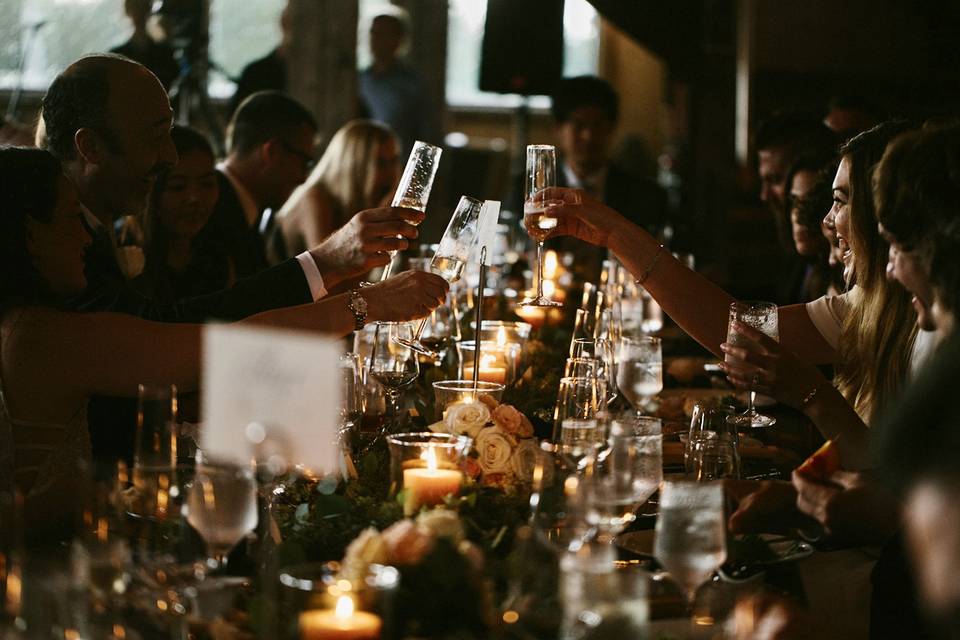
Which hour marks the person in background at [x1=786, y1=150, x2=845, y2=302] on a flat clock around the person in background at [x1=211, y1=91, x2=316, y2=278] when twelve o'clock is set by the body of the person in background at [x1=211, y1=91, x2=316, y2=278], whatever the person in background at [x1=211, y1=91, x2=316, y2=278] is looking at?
the person in background at [x1=786, y1=150, x2=845, y2=302] is roughly at 1 o'clock from the person in background at [x1=211, y1=91, x2=316, y2=278].

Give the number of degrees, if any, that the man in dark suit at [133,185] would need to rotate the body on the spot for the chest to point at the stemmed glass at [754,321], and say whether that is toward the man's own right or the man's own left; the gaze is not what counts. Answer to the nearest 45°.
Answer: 0° — they already face it

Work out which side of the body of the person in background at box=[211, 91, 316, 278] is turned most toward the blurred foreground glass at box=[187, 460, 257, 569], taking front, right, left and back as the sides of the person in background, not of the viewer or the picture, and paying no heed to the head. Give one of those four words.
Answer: right

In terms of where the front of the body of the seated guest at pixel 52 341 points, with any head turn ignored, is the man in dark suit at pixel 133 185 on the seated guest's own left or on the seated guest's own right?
on the seated guest's own left

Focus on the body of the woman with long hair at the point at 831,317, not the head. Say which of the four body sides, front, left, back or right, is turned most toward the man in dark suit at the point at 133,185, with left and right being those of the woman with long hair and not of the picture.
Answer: front

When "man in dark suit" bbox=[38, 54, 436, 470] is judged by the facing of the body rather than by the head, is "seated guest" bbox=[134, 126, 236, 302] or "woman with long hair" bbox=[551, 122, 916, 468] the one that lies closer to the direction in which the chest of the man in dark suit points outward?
the woman with long hair

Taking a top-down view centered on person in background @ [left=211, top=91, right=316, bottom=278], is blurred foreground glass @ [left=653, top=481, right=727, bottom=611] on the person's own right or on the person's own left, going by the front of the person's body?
on the person's own right

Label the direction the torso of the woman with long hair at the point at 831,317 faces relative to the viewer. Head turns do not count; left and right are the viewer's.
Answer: facing to the left of the viewer

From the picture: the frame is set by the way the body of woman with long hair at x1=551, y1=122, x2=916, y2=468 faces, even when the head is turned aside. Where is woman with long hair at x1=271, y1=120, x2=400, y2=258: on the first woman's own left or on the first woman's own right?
on the first woman's own right

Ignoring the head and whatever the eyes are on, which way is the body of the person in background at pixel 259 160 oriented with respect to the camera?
to the viewer's right

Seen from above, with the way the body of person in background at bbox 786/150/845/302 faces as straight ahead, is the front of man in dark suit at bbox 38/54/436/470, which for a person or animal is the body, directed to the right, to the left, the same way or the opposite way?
the opposite way

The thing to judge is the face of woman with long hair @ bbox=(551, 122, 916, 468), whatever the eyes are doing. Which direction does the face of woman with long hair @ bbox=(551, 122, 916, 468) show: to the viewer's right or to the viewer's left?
to the viewer's left

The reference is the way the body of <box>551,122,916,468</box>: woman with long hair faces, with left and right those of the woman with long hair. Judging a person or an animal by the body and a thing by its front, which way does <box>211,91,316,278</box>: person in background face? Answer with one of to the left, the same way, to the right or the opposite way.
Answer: the opposite way

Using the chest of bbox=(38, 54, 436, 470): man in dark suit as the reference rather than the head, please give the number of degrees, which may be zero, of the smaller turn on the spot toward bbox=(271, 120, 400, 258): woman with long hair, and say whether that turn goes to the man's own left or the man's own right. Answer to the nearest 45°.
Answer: approximately 90° to the man's own left

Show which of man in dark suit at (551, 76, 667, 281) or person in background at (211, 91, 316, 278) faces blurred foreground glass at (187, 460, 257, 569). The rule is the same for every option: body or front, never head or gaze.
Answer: the man in dark suit

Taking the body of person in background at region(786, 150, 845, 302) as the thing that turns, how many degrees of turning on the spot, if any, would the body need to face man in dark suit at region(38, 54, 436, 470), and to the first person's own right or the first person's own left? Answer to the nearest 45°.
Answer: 0° — they already face them

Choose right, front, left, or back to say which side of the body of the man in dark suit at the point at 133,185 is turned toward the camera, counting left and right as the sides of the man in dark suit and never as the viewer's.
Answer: right
